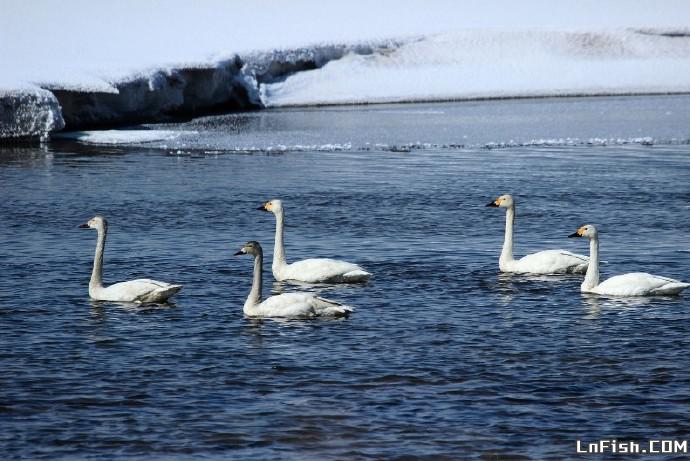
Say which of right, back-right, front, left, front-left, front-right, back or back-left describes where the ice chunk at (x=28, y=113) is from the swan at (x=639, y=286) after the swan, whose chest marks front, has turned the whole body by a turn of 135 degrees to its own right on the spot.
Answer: left

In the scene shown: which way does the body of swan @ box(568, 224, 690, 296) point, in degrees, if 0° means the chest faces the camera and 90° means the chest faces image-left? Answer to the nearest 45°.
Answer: approximately 90°
